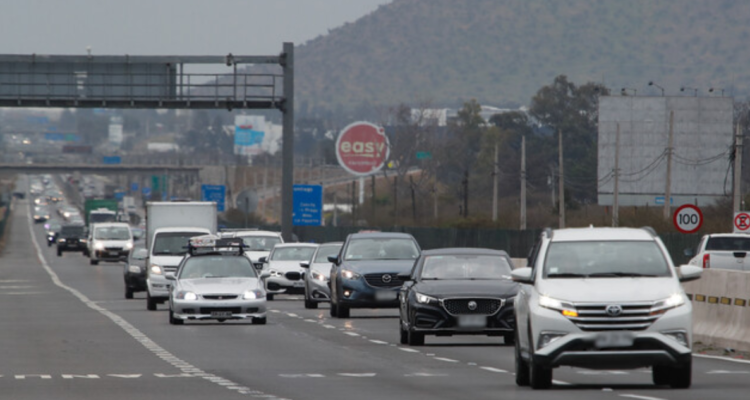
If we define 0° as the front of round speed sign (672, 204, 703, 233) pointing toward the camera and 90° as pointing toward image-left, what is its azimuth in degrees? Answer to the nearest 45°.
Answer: approximately 0°

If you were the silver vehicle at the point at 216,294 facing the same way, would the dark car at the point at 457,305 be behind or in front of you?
in front

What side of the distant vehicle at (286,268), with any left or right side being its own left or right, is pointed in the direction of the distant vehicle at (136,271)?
right

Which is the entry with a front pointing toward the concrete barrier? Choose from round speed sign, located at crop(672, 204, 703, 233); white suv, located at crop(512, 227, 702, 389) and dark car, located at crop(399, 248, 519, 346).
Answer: the round speed sign

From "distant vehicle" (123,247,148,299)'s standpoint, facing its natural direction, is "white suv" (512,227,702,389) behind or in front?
in front

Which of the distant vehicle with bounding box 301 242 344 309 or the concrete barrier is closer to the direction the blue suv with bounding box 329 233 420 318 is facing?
the concrete barrier

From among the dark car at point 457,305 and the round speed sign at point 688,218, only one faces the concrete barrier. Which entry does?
the round speed sign
